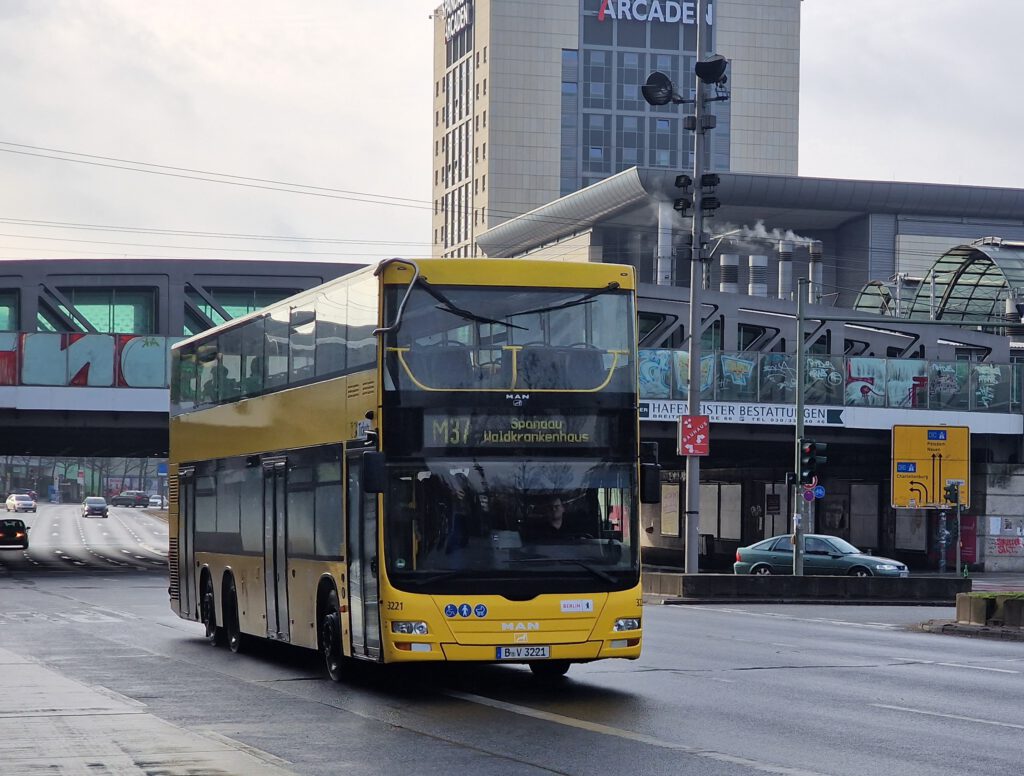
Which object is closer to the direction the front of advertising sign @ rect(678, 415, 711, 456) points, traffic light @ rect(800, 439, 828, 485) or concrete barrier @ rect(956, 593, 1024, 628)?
the concrete barrier

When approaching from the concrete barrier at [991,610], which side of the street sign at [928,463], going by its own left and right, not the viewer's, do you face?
front

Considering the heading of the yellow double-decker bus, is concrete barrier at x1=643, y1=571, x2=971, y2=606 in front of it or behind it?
behind

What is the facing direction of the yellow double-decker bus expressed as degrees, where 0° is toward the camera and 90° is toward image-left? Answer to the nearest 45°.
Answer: approximately 0°
